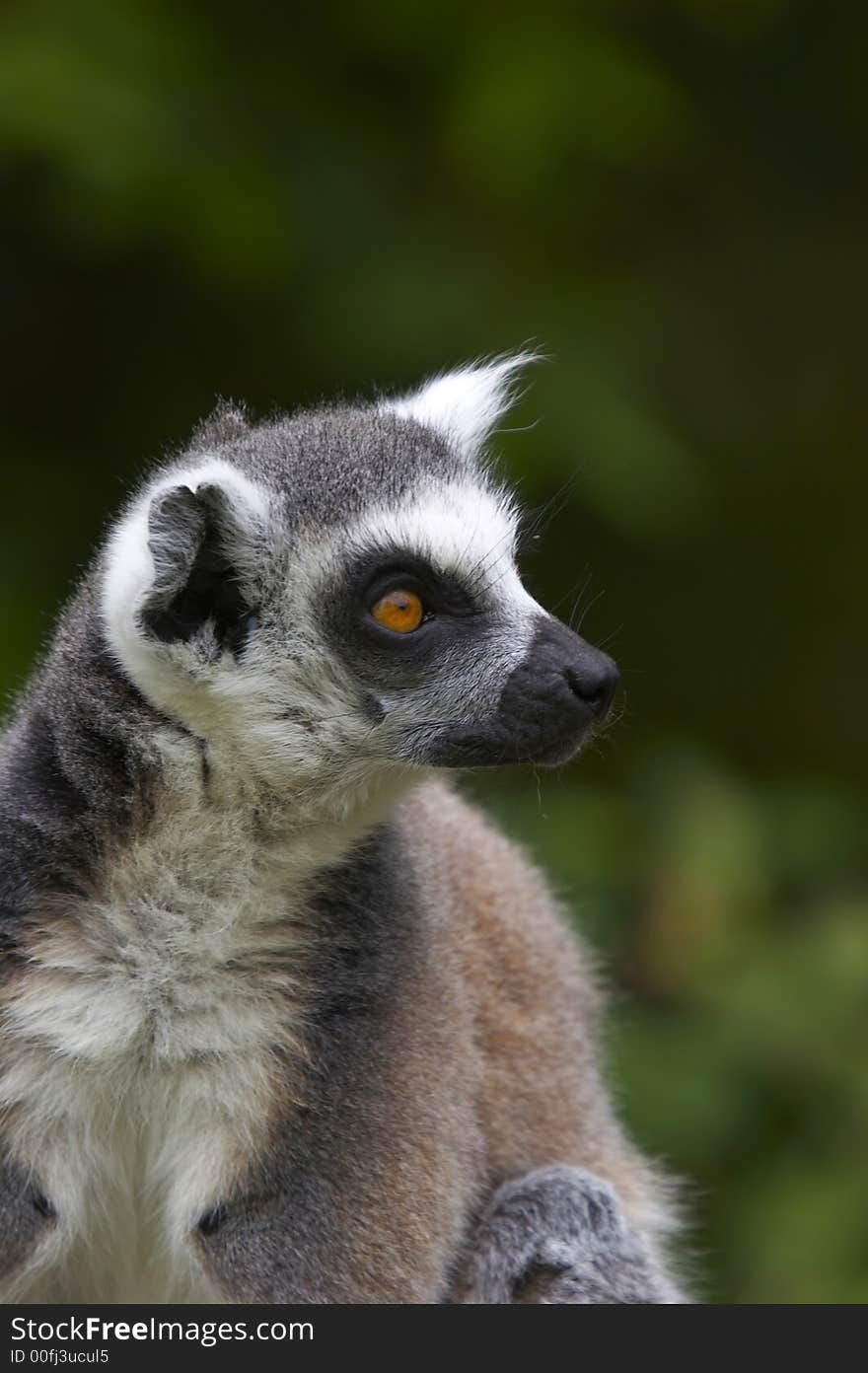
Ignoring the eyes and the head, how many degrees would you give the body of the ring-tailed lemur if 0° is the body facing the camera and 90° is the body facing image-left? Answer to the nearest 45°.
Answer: approximately 45°
